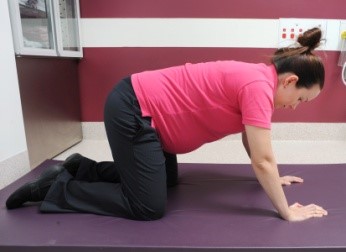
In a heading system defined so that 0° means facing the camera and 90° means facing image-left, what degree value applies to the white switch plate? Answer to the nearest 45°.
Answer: approximately 0°

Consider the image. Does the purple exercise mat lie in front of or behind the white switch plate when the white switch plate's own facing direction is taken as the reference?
in front

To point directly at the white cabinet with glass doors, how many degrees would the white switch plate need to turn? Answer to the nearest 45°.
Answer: approximately 45° to its right

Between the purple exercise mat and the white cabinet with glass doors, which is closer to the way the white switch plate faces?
the purple exercise mat
